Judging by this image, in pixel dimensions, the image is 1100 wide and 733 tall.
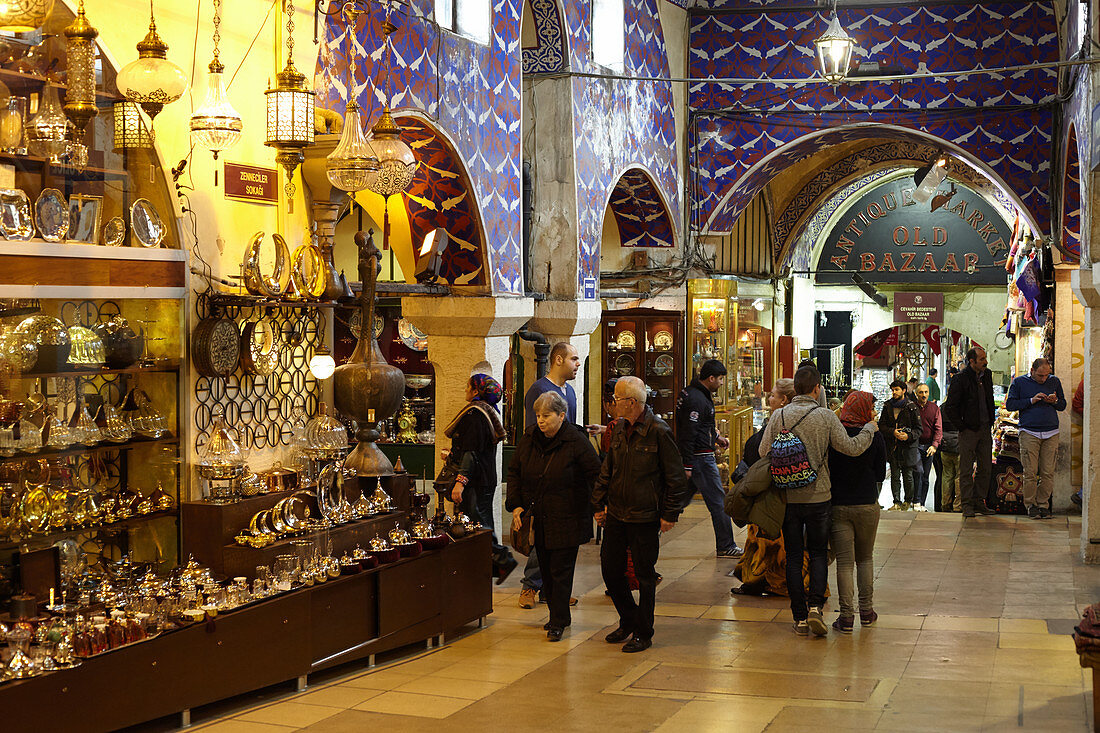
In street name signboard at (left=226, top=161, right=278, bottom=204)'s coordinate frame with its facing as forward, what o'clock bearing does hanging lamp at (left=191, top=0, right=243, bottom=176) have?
The hanging lamp is roughly at 2 o'clock from the street name signboard.

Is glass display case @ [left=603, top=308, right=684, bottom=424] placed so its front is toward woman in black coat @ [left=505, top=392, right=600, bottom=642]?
yes

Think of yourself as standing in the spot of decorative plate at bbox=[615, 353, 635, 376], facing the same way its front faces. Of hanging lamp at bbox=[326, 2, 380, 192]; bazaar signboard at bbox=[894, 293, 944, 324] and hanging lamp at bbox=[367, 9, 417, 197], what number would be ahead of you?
2

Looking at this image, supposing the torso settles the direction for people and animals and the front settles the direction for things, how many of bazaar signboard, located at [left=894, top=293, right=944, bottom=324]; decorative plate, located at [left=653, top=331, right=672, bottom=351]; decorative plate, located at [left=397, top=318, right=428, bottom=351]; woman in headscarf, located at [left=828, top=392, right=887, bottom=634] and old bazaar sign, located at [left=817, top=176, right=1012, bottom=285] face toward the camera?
4

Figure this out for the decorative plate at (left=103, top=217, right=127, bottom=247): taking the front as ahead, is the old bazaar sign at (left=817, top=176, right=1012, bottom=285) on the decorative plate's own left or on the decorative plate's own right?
on the decorative plate's own left

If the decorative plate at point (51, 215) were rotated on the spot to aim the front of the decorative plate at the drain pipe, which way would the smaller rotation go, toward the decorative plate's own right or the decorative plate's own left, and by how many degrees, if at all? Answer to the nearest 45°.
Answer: approximately 90° to the decorative plate's own left

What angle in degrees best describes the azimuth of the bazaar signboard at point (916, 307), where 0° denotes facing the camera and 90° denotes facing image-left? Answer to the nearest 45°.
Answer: approximately 0°

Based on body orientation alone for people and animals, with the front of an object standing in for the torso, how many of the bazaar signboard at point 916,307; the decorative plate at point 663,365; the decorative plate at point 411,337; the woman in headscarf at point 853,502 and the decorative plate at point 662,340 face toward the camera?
4
